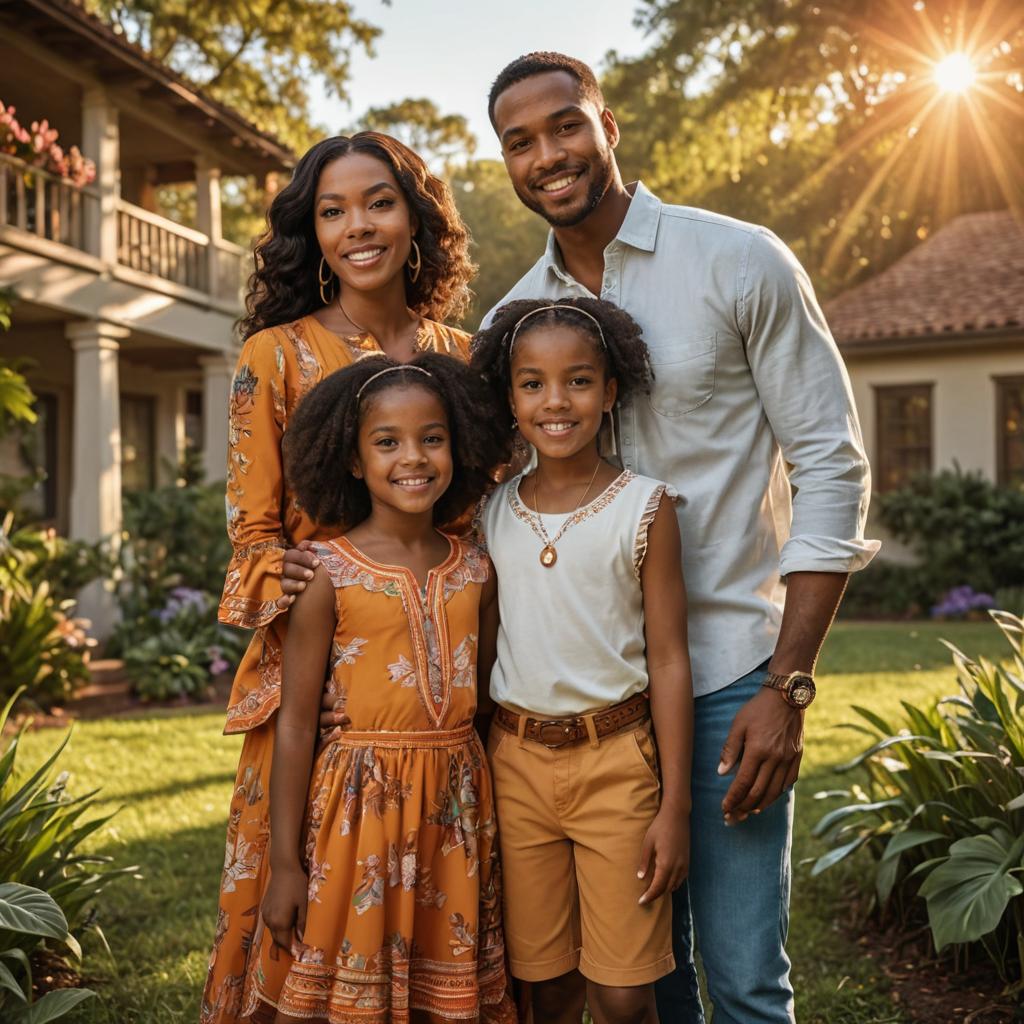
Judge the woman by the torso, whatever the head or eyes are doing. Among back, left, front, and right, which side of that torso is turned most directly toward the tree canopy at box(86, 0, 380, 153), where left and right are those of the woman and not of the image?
back

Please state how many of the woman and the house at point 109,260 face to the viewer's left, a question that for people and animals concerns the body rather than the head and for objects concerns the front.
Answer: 0

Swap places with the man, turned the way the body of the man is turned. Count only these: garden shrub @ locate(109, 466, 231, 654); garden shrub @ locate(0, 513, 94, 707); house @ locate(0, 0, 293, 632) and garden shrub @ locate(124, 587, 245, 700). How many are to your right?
4

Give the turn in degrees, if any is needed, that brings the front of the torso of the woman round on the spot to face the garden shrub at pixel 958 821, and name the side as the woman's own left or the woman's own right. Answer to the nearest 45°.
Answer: approximately 90° to the woman's own left

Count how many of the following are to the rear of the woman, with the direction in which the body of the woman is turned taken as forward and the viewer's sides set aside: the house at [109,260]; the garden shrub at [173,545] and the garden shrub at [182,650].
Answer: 3

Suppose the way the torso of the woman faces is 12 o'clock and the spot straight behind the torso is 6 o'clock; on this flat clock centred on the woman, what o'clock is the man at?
The man is roughly at 10 o'clock from the woman.

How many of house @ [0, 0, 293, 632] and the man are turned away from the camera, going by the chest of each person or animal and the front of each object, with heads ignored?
0

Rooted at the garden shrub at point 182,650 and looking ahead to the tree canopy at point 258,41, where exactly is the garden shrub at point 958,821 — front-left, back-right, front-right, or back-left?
back-right

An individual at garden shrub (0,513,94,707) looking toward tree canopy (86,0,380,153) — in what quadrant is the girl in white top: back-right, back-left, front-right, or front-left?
back-right

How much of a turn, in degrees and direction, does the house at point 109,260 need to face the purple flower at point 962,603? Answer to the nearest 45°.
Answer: approximately 45° to its left

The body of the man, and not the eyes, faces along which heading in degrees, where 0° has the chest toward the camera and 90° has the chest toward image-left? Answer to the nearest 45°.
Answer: approximately 45°

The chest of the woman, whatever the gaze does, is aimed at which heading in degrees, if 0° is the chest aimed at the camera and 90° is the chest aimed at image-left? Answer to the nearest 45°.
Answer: approximately 0°

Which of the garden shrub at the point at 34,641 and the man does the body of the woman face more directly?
the man

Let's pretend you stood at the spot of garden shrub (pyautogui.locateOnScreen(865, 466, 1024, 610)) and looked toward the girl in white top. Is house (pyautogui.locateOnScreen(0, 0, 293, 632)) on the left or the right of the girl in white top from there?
right
